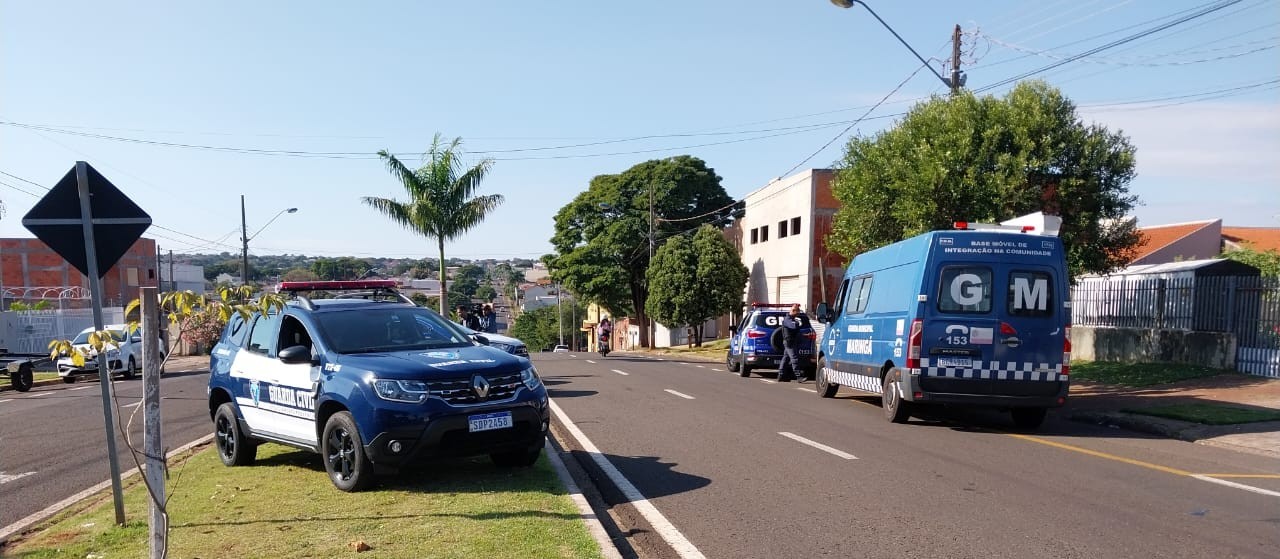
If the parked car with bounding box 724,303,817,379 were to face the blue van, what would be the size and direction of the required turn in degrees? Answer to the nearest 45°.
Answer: approximately 180°

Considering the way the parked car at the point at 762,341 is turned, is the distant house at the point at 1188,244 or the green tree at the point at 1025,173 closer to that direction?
the distant house

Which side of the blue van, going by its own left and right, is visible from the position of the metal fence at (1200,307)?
right

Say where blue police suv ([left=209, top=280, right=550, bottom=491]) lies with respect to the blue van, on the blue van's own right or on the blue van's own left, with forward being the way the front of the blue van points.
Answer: on the blue van's own left

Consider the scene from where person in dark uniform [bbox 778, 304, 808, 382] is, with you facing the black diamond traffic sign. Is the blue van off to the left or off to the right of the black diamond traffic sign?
left

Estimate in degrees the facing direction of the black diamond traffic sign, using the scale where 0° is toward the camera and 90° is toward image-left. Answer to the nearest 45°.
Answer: approximately 180°

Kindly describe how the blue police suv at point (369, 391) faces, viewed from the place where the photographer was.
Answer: facing the viewer and to the right of the viewer

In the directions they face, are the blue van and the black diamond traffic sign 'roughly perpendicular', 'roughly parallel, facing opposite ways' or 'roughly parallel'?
roughly parallel

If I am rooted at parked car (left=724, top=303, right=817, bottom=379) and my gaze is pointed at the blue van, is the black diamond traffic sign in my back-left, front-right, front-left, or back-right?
front-right

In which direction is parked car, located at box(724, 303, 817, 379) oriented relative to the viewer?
away from the camera

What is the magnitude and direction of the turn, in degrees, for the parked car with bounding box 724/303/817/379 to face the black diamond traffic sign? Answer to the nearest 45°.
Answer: approximately 180°

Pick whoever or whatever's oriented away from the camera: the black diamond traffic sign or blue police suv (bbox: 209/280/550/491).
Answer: the black diamond traffic sign

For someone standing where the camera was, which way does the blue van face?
facing away from the viewer and to the left of the viewer

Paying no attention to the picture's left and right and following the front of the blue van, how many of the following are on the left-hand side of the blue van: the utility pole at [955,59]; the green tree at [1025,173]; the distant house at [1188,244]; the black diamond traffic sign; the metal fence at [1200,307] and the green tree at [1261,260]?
1

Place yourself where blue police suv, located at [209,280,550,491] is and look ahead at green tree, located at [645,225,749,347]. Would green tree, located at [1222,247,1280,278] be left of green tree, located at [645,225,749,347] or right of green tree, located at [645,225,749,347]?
right

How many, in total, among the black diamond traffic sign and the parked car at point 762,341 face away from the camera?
2

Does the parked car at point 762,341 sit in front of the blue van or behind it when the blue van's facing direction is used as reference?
in front
